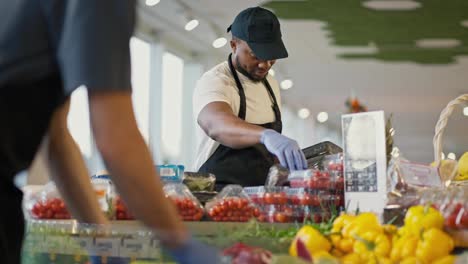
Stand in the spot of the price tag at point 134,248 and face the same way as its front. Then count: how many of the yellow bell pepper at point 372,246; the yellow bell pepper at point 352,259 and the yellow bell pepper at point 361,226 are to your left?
3

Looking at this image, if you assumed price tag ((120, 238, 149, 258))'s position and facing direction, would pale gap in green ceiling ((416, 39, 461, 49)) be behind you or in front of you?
behind

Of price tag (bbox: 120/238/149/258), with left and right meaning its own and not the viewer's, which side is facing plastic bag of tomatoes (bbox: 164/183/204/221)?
back

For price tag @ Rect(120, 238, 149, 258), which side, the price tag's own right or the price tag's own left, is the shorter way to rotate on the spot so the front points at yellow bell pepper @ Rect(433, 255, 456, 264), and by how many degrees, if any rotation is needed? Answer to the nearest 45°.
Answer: approximately 90° to the price tag's own left

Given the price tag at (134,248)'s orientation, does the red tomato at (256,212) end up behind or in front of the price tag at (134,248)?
behind

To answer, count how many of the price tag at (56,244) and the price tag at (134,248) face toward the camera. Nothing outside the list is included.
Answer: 2

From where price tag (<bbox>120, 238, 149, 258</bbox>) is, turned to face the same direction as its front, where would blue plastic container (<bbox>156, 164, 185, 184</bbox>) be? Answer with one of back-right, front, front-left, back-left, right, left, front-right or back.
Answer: back
